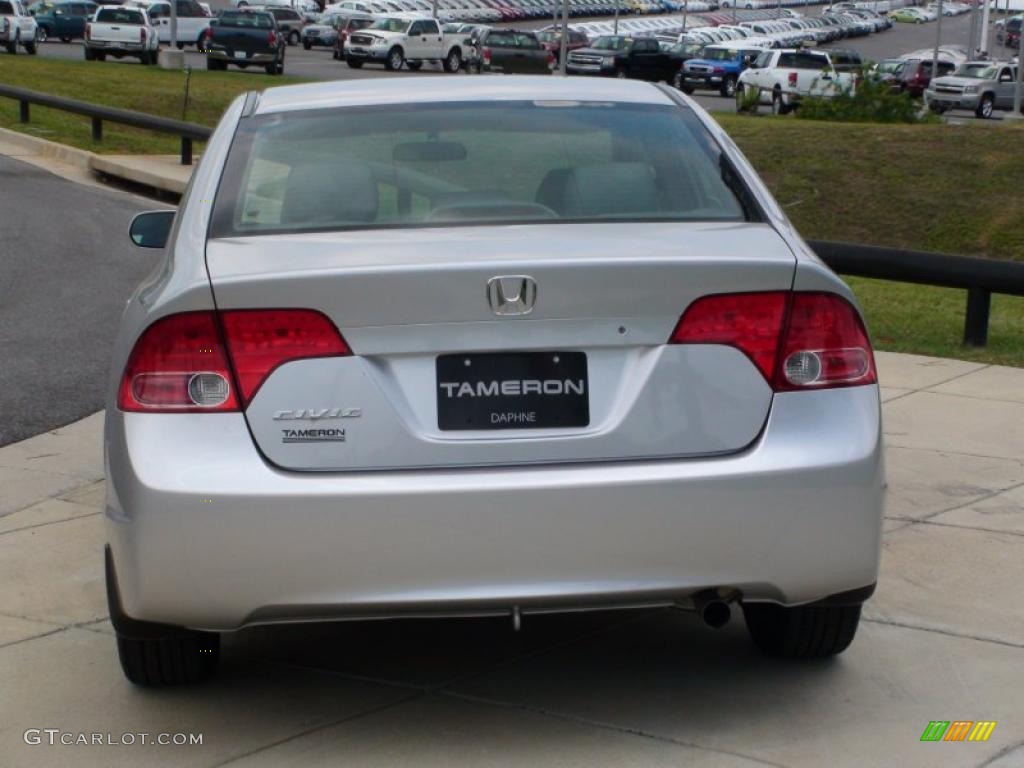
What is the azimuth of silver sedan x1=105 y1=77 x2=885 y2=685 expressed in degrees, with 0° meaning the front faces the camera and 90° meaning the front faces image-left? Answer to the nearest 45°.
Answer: approximately 180°

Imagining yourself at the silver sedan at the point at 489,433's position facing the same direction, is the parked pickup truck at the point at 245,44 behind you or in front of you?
in front

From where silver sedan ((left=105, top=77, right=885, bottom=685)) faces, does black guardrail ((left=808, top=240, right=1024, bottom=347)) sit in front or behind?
in front

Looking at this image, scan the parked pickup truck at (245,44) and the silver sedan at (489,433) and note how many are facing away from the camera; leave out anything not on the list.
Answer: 2

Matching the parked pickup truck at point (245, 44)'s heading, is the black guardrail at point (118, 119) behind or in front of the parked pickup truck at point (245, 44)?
behind

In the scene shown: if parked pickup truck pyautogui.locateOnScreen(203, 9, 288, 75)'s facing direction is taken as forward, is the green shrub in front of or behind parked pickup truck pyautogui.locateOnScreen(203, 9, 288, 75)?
behind

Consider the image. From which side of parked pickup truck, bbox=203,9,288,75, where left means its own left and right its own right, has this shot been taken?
back

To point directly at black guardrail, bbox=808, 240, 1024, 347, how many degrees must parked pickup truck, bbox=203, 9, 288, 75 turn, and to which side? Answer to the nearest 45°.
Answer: approximately 180°

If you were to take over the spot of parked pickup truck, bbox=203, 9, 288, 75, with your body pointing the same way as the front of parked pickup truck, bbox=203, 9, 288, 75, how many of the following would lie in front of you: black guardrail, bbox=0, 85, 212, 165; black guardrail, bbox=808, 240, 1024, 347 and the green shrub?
0

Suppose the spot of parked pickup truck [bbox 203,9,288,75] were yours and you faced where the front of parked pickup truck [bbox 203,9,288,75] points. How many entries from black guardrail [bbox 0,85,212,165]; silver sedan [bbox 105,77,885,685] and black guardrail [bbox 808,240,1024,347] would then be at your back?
3

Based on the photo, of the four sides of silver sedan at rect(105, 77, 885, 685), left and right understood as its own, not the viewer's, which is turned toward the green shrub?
front

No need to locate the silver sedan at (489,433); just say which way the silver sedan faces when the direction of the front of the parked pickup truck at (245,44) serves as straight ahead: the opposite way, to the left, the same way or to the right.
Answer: the same way

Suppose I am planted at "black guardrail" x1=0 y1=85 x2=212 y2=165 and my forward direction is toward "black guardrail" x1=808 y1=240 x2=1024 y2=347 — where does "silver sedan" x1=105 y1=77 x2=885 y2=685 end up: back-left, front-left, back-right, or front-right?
front-right

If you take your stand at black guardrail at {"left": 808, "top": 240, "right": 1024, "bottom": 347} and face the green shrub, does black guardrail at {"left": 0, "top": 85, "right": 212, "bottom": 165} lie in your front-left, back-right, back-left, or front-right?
front-left
